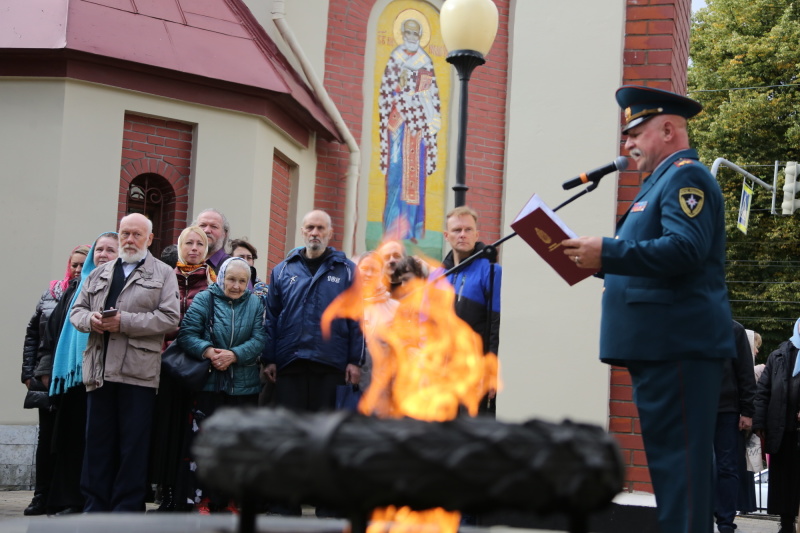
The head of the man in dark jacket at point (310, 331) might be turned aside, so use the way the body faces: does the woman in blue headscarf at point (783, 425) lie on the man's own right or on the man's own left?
on the man's own left

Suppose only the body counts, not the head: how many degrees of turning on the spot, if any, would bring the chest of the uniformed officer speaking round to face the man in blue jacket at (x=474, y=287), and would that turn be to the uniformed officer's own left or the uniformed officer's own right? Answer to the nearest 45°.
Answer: approximately 45° to the uniformed officer's own right

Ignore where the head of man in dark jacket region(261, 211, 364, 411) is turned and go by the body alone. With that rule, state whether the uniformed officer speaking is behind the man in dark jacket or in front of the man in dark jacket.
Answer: in front

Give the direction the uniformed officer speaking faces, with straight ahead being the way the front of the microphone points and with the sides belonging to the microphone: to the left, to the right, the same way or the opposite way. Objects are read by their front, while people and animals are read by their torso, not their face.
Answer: the opposite way

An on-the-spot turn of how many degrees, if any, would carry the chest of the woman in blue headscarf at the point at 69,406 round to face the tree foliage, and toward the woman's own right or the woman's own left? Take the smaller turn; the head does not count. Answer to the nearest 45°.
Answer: approximately 90° to the woman's own left

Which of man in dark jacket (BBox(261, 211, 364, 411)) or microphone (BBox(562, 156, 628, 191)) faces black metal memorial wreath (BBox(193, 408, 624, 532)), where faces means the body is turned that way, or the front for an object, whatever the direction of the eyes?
the man in dark jacket

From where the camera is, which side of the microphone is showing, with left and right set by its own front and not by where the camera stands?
right

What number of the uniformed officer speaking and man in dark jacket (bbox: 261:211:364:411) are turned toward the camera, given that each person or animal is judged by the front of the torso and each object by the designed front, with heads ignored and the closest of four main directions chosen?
1

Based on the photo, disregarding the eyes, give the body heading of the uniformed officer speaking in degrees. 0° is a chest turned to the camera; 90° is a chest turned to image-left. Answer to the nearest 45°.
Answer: approximately 90°

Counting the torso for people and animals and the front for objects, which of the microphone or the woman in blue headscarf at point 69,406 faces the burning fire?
the woman in blue headscarf

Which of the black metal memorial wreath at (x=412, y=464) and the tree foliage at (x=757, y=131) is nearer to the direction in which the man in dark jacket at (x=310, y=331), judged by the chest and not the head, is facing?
the black metal memorial wreath

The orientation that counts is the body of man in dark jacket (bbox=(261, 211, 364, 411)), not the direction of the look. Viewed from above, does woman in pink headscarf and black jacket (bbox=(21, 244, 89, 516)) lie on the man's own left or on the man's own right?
on the man's own right
